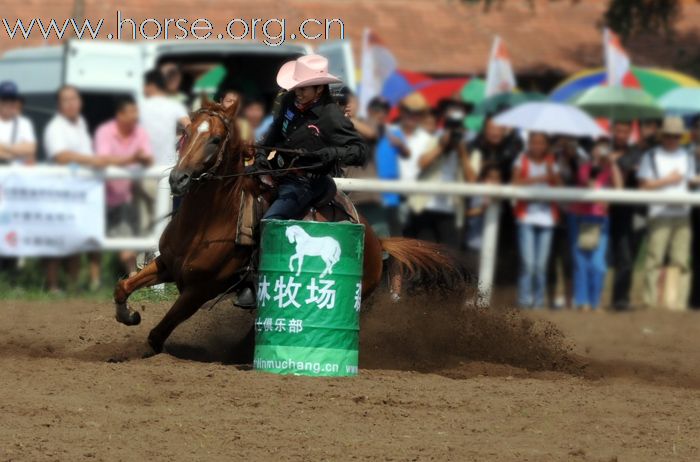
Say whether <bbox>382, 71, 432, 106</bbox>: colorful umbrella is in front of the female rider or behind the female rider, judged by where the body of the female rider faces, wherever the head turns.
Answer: behind

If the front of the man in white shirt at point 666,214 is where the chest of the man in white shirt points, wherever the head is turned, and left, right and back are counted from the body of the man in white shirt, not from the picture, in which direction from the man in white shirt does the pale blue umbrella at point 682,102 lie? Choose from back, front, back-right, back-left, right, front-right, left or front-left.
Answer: back

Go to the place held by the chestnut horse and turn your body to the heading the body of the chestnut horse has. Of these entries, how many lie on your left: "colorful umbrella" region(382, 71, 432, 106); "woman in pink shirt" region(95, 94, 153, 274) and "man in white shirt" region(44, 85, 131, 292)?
0

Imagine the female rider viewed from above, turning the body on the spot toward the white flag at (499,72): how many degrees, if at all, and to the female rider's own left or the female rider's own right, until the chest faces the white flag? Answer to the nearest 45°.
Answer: approximately 135° to the female rider's own right

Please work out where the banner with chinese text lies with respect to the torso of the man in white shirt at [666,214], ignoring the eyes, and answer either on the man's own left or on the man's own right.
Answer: on the man's own right

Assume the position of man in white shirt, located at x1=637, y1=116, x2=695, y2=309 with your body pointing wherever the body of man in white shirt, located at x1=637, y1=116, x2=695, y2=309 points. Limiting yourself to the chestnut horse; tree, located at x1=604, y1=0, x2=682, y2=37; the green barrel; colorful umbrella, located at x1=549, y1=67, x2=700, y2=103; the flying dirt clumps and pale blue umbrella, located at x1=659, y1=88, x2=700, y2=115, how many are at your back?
3

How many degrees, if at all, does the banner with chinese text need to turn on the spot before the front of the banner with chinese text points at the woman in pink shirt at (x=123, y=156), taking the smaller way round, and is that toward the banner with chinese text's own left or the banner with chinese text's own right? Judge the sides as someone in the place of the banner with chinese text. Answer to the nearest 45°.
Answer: approximately 90° to the banner with chinese text's own left

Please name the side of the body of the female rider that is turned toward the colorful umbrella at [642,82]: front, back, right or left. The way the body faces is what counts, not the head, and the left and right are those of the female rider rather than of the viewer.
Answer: back

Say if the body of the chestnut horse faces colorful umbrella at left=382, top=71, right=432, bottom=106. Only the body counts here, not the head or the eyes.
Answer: no

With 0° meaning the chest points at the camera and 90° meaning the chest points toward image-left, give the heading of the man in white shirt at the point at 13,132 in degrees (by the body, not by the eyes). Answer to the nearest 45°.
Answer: approximately 0°

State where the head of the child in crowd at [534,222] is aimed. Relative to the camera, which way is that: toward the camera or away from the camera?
toward the camera

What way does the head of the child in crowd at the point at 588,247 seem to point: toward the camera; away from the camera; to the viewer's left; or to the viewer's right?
toward the camera

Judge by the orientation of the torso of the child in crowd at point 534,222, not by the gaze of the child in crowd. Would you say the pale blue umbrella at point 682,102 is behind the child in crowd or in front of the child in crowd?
behind

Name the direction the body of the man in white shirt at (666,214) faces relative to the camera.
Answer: toward the camera

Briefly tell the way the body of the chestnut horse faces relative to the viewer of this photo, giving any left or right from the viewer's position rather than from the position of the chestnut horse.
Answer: facing the viewer and to the left of the viewer

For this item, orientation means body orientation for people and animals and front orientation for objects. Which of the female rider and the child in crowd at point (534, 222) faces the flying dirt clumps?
the child in crowd

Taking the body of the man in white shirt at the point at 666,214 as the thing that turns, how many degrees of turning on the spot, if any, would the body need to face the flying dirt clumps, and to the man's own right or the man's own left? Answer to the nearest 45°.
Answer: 0° — they already face it

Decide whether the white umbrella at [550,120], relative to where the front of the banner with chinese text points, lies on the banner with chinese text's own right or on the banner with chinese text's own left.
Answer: on the banner with chinese text's own left

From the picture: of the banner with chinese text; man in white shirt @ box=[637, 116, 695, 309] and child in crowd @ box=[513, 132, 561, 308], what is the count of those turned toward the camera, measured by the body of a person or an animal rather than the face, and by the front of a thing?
3

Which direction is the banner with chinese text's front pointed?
toward the camera

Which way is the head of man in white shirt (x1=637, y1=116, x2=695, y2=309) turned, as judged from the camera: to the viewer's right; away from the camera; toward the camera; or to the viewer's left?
toward the camera
